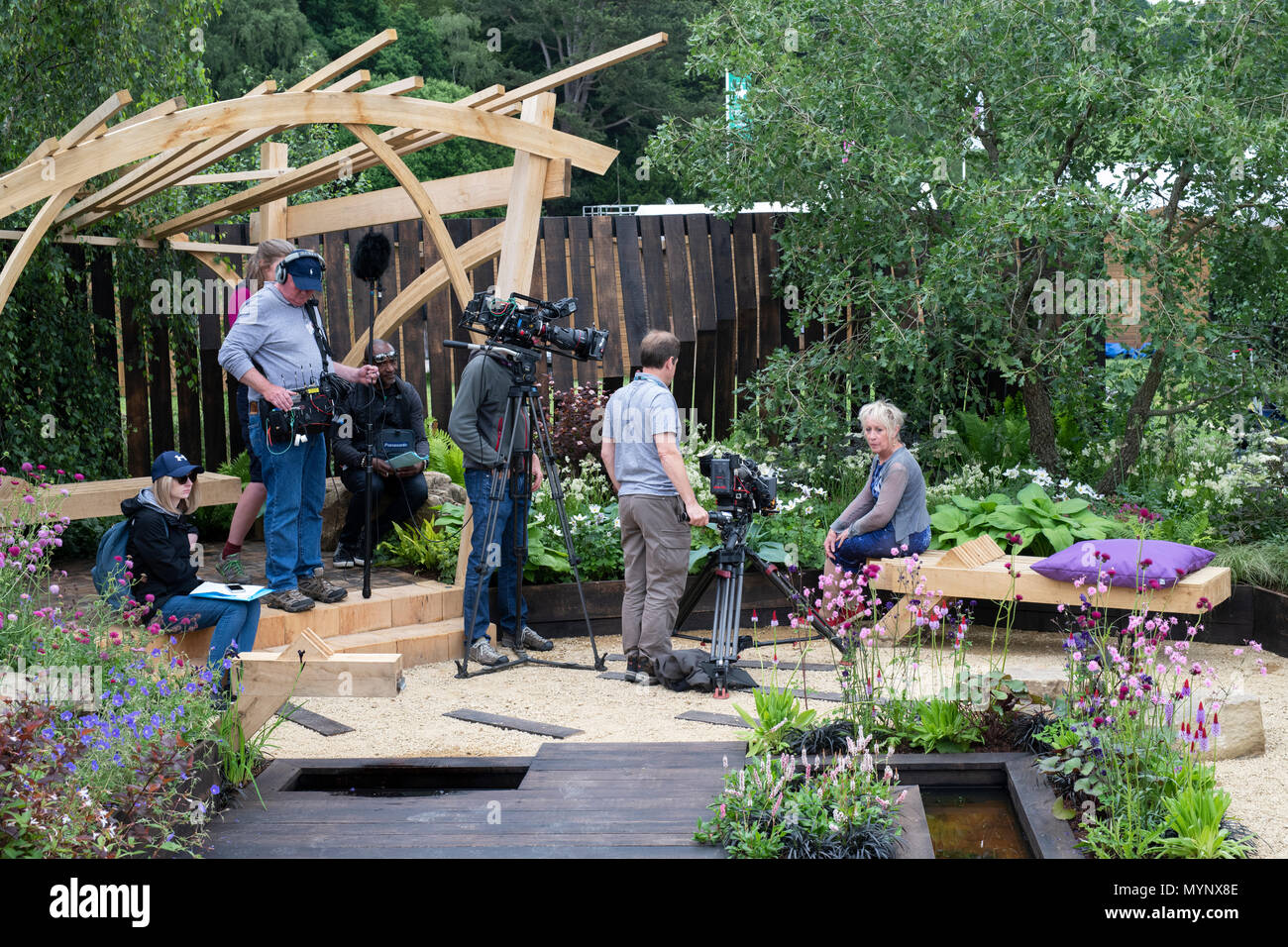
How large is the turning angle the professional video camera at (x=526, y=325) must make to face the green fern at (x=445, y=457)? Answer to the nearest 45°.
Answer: approximately 90° to its left

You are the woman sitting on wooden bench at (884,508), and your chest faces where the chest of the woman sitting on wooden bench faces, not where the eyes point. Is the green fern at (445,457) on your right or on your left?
on your right

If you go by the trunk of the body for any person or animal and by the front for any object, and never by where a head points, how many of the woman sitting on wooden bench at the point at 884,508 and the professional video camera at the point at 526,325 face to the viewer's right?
1

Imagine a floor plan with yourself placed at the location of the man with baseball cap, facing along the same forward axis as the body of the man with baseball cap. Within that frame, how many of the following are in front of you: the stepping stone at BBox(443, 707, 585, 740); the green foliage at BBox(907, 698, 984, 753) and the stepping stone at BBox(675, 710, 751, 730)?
3

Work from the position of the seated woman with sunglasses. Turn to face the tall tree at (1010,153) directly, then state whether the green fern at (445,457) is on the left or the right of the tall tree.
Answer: left

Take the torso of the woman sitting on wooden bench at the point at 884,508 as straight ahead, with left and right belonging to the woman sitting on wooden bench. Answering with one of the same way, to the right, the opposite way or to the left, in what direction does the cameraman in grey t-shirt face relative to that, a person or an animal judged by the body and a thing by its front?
the opposite way

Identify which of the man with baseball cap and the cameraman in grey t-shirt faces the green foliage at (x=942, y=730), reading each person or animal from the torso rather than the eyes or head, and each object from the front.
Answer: the man with baseball cap

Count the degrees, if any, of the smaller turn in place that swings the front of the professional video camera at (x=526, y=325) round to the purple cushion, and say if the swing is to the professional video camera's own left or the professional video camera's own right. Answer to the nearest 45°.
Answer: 0° — it already faces it

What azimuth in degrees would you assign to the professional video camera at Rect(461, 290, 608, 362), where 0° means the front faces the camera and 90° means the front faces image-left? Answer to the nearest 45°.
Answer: approximately 270°

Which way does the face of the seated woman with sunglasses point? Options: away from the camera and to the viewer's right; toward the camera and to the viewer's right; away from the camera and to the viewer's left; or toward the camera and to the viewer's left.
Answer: toward the camera and to the viewer's right

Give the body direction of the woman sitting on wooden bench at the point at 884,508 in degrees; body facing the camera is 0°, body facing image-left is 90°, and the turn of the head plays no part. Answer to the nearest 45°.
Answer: approximately 45°

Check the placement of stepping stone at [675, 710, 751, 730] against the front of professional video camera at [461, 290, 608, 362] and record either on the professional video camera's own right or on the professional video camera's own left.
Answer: on the professional video camera's own right
